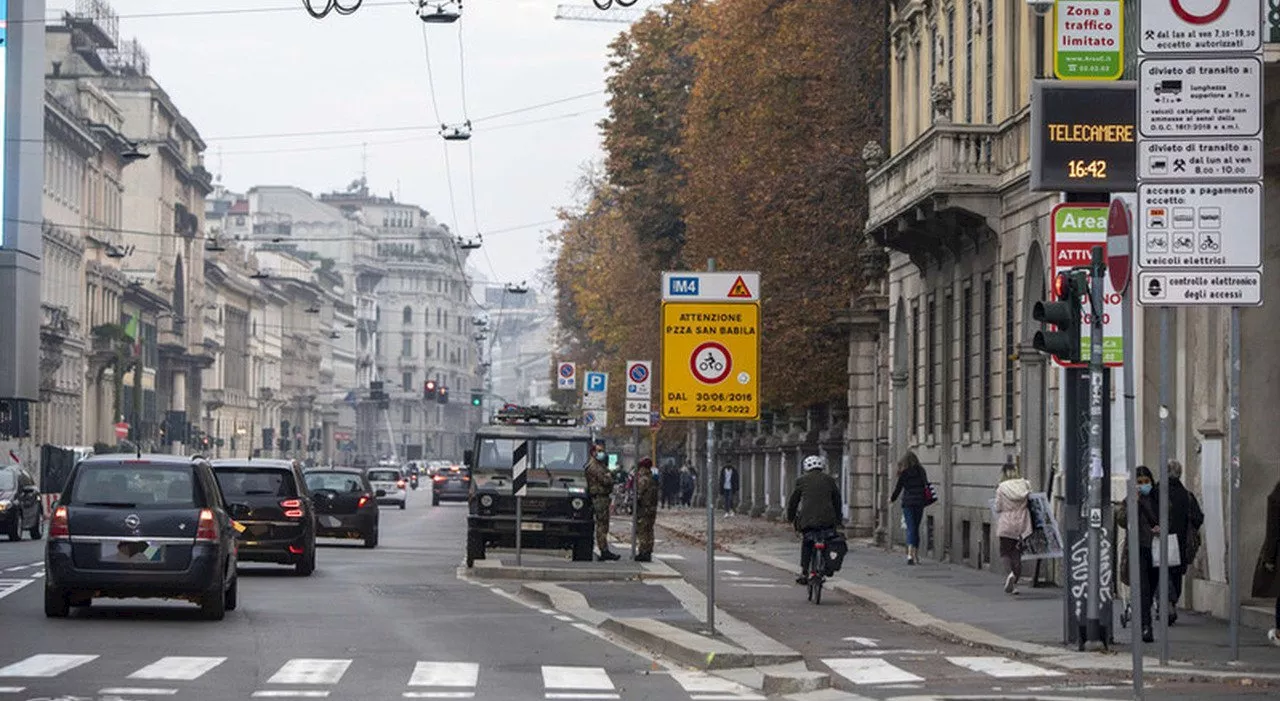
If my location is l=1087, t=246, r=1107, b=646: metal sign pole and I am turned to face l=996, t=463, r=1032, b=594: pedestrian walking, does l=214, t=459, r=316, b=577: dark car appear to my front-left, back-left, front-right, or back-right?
front-left

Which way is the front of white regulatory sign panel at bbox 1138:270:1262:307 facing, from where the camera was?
facing the viewer

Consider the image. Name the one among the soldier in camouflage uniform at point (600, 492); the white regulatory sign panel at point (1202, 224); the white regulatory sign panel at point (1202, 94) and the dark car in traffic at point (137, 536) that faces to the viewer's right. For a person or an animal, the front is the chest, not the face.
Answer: the soldier in camouflage uniform

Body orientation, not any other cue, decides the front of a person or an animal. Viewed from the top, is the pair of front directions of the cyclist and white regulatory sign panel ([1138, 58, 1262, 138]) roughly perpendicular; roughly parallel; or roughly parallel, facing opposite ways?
roughly parallel, facing opposite ways

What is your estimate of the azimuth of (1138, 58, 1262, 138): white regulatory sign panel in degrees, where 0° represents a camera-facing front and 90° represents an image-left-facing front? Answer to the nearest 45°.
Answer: approximately 0°

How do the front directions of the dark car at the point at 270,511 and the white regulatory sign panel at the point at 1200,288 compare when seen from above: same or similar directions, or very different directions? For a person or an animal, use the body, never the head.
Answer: very different directions

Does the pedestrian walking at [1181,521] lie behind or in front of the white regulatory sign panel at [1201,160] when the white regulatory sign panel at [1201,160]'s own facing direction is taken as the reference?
behind

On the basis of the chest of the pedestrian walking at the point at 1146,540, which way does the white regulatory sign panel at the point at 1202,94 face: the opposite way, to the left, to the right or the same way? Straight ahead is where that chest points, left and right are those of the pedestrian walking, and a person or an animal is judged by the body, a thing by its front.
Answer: the same way

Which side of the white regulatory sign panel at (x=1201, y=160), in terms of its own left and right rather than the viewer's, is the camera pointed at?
front

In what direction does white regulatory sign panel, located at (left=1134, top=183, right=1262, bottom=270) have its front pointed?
toward the camera

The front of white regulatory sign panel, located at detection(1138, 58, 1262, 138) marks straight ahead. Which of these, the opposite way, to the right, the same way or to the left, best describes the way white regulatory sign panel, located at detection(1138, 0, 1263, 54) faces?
the same way

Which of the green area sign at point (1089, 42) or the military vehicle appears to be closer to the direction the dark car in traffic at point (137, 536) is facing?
the military vehicle

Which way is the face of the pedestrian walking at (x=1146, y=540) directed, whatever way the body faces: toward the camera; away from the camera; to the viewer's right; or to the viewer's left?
toward the camera

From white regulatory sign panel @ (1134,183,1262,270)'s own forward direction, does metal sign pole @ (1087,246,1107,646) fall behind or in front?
behind

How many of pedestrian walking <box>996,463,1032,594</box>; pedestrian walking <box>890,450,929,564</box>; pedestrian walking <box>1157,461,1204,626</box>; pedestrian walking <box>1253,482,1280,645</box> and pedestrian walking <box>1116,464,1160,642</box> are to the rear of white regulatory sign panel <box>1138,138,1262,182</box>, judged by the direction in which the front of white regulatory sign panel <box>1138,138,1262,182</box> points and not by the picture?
5
